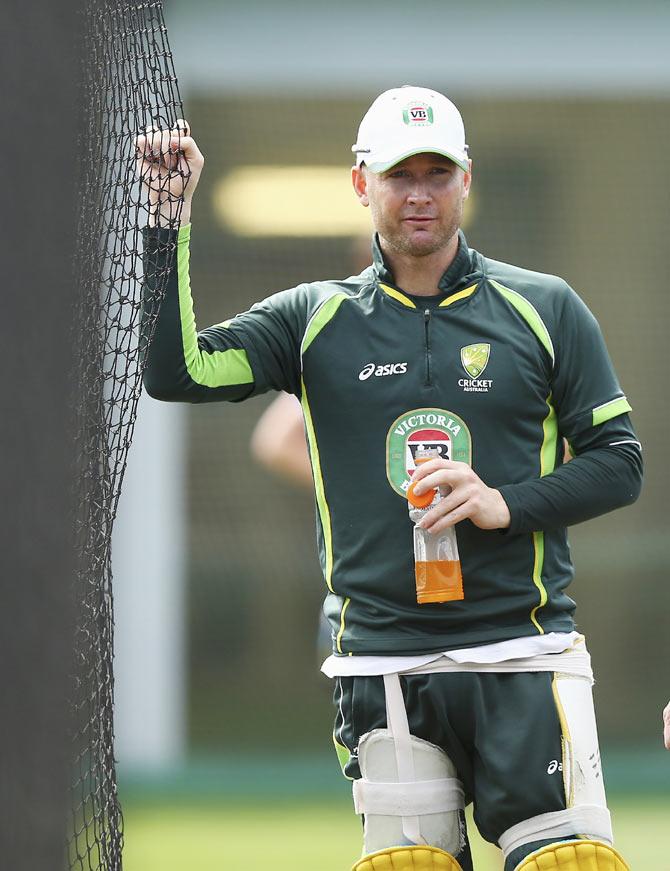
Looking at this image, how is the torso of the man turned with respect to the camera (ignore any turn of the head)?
toward the camera

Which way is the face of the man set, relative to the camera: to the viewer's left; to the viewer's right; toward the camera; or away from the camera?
toward the camera

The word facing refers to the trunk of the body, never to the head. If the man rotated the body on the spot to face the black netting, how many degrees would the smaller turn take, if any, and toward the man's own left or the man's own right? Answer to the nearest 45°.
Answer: approximately 90° to the man's own right
